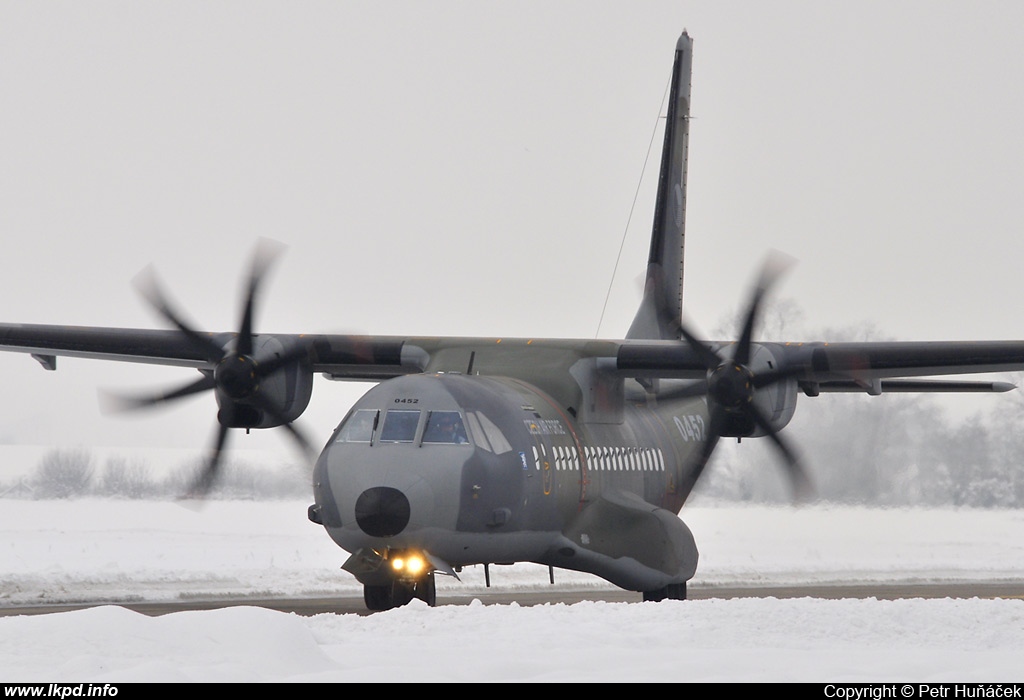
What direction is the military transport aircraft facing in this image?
toward the camera
